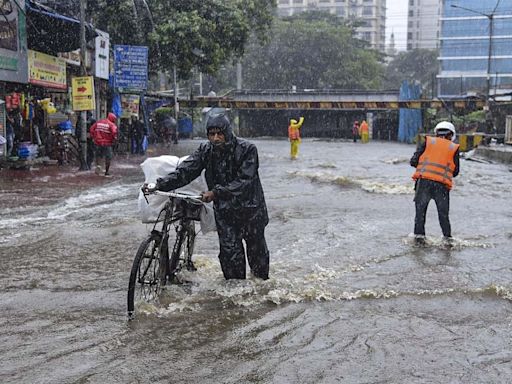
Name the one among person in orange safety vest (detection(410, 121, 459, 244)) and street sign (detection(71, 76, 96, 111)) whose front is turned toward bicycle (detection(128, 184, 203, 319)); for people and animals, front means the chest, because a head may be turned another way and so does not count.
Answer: the street sign

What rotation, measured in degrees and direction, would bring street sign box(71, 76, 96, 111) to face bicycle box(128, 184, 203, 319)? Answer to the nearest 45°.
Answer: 0° — it already faces it

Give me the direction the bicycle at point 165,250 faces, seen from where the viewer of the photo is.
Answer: facing the viewer and to the left of the viewer

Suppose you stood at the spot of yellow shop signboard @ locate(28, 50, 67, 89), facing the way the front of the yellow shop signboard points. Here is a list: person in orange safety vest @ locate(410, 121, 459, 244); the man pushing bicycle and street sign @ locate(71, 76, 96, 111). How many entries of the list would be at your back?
0

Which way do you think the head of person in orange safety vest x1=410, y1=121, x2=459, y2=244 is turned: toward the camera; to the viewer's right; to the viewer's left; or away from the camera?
away from the camera

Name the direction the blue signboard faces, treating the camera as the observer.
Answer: facing the viewer

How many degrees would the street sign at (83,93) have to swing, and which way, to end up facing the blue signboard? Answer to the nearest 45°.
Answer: approximately 180°

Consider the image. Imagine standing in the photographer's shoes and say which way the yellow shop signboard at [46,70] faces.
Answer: facing the viewer and to the right of the viewer

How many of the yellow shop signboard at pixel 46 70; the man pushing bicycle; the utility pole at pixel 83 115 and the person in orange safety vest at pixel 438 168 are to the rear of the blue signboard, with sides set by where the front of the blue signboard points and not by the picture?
0

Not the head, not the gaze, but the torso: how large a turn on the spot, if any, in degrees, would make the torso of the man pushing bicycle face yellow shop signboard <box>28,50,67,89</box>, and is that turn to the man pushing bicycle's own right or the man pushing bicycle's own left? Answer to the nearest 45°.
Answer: approximately 135° to the man pushing bicycle's own right

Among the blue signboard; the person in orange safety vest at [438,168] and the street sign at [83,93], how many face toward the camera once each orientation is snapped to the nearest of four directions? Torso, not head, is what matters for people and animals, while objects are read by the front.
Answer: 2

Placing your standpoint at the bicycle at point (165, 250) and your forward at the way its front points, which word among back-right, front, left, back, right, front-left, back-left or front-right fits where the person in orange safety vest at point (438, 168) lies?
back

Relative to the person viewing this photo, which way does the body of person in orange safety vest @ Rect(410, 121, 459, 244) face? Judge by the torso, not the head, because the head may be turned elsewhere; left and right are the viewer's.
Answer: facing away from the viewer

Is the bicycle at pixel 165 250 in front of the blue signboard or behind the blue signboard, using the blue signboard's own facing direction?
in front

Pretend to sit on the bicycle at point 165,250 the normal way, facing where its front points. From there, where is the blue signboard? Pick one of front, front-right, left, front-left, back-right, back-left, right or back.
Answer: back-right

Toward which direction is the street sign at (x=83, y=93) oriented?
toward the camera

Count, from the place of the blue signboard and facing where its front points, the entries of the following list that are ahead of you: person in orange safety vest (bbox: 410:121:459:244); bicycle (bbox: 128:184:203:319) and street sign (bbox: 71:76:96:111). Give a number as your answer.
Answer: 3

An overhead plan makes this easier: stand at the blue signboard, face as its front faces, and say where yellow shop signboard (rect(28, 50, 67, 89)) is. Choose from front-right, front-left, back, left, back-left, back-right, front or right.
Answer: front-right

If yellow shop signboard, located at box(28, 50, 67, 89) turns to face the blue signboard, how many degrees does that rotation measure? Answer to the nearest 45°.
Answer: approximately 90° to its left
